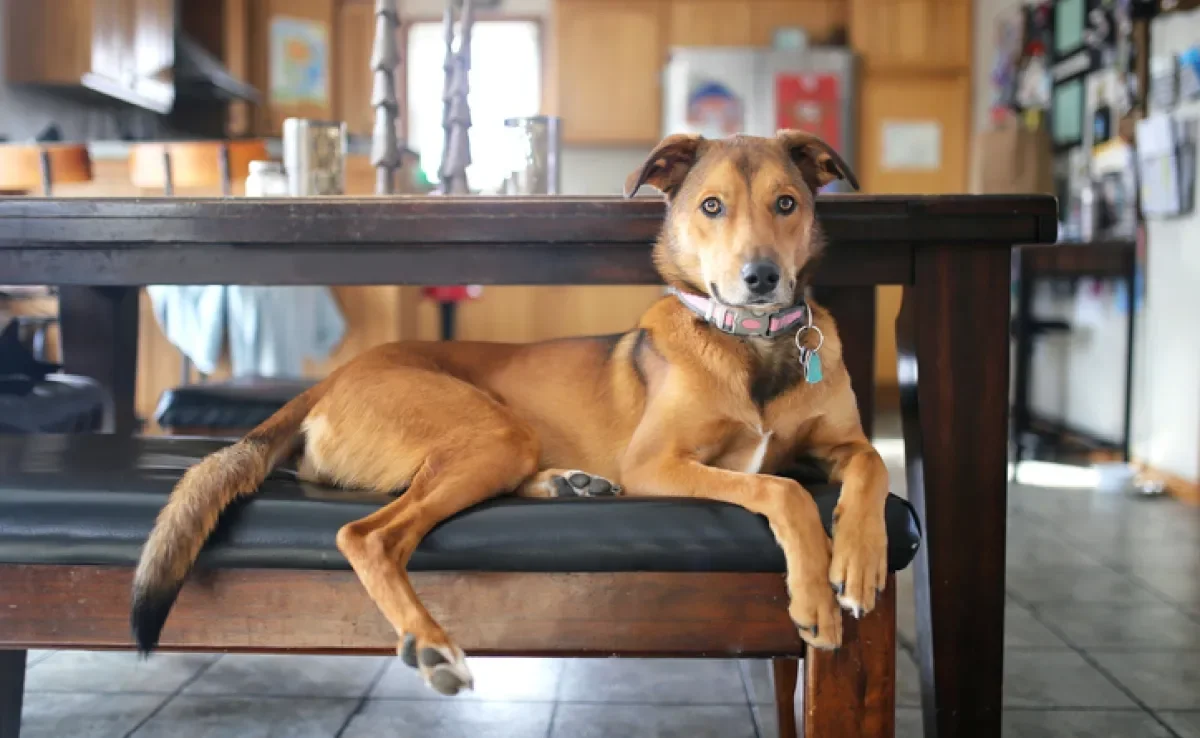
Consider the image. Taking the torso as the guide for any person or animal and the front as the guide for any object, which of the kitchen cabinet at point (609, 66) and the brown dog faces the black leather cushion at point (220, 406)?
the kitchen cabinet

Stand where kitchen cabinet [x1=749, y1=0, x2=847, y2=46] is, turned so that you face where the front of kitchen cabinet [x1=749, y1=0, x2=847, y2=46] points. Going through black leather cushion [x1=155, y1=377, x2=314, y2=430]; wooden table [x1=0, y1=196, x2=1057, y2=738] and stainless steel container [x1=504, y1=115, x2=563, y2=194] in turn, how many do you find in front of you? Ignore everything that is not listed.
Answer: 3

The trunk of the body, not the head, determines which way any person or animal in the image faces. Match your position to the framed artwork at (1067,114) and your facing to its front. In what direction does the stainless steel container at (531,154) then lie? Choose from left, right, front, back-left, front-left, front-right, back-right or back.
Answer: front-left

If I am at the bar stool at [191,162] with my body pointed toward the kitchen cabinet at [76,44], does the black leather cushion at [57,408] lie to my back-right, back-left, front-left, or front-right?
back-left

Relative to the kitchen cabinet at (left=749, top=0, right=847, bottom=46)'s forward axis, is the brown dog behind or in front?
in front

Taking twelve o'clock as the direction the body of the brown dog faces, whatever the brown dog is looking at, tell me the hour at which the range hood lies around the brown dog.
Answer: The range hood is roughly at 7 o'clock from the brown dog.

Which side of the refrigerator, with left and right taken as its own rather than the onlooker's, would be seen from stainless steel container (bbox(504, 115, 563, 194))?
front

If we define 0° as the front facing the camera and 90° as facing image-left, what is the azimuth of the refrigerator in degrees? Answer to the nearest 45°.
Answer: approximately 0°

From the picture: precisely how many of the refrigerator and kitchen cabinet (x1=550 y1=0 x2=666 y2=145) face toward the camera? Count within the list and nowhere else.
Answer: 2

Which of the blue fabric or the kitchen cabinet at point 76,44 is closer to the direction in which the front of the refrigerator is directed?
the blue fabric

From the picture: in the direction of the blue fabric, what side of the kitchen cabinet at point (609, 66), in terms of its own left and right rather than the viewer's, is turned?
front

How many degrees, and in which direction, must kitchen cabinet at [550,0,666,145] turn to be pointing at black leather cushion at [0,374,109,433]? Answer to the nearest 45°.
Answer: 0° — it already faces it

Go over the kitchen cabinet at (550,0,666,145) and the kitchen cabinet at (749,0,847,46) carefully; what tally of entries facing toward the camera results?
2

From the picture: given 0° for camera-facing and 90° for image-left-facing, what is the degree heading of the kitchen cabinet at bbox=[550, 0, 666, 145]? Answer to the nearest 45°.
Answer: approximately 0°

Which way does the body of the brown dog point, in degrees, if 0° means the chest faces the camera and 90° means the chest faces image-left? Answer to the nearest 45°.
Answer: approximately 315°

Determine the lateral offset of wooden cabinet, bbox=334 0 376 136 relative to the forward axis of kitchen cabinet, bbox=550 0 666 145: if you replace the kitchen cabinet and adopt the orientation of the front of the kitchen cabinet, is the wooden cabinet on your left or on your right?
on your right

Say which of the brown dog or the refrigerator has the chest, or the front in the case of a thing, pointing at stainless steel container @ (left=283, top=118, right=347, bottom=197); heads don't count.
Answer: the refrigerator
